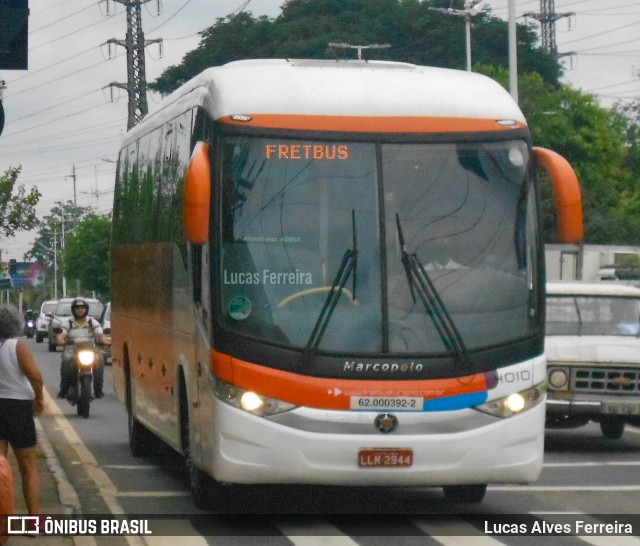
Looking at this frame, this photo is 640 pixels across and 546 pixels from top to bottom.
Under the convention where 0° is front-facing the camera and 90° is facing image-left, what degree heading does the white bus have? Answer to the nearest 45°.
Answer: approximately 0°

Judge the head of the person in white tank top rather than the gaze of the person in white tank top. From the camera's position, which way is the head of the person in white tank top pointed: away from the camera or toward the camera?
away from the camera

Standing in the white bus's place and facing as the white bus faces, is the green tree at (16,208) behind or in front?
behind

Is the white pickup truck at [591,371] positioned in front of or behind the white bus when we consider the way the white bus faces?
behind

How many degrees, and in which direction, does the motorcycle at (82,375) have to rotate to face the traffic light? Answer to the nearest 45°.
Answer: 0° — it already faces it

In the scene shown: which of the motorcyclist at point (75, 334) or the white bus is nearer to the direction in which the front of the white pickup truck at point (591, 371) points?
the white bus

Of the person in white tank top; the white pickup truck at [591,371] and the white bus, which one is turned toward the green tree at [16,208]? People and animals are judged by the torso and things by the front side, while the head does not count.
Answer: the person in white tank top

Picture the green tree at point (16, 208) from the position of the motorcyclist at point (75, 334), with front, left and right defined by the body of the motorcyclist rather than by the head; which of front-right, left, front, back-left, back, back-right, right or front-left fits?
back

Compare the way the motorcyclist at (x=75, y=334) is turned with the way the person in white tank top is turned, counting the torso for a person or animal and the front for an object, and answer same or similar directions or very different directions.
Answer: very different directions

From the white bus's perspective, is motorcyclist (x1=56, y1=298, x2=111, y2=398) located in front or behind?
behind

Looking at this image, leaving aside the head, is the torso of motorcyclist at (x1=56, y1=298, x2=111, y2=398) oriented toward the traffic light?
yes
